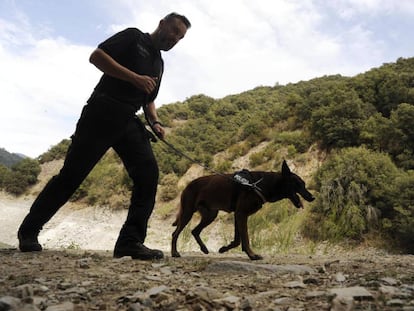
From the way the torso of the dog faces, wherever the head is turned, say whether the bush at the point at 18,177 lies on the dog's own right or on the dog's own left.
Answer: on the dog's own left

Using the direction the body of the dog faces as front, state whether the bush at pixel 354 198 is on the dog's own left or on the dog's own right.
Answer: on the dog's own left

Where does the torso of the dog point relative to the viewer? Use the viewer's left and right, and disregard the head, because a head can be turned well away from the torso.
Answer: facing to the right of the viewer

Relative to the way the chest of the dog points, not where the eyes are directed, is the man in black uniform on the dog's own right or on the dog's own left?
on the dog's own right

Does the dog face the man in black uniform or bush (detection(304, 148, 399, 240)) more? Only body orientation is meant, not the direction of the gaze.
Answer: the bush
